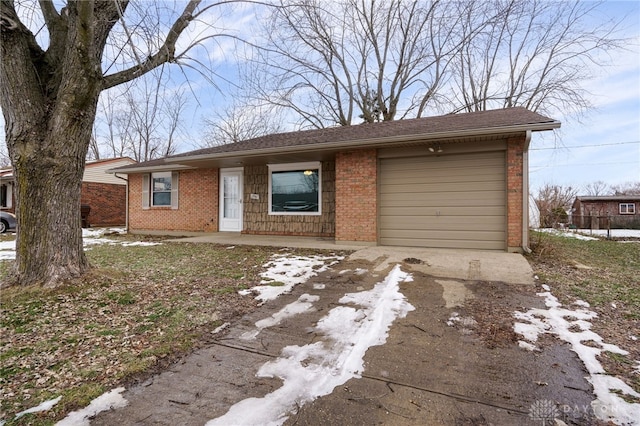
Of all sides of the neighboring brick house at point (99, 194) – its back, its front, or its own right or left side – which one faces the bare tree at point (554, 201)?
left

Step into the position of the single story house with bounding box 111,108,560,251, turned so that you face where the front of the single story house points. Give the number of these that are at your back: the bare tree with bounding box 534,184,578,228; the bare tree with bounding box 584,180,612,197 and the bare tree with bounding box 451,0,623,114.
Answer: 3

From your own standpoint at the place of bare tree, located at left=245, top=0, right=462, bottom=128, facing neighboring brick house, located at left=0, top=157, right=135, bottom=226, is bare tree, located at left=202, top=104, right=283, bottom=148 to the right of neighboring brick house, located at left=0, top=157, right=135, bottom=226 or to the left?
right

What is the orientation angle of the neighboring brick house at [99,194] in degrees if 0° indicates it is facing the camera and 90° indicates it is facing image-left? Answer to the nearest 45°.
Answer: approximately 45°

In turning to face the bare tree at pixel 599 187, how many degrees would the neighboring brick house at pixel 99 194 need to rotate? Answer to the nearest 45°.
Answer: approximately 135° to its left

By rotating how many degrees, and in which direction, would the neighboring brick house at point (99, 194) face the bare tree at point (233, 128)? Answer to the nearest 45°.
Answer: approximately 135° to its left

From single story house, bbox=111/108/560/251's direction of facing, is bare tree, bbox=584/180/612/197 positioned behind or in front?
behind

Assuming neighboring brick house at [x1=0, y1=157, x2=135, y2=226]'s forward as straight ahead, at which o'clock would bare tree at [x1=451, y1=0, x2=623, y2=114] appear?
The bare tree is roughly at 9 o'clock from the neighboring brick house.

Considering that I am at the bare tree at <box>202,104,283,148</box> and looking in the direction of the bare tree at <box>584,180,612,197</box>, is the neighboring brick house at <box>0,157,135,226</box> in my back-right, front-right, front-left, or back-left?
back-right

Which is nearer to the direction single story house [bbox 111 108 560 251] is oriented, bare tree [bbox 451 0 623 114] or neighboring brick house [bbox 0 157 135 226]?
the neighboring brick house

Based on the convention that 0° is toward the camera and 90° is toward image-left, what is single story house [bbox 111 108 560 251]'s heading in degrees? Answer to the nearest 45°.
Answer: approximately 45°

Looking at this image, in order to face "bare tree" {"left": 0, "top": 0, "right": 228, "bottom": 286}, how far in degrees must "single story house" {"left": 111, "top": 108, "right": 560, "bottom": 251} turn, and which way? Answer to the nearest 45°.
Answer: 0° — it already faces it

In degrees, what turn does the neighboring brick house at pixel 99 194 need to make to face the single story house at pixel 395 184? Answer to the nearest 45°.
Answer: approximately 45° to its left
